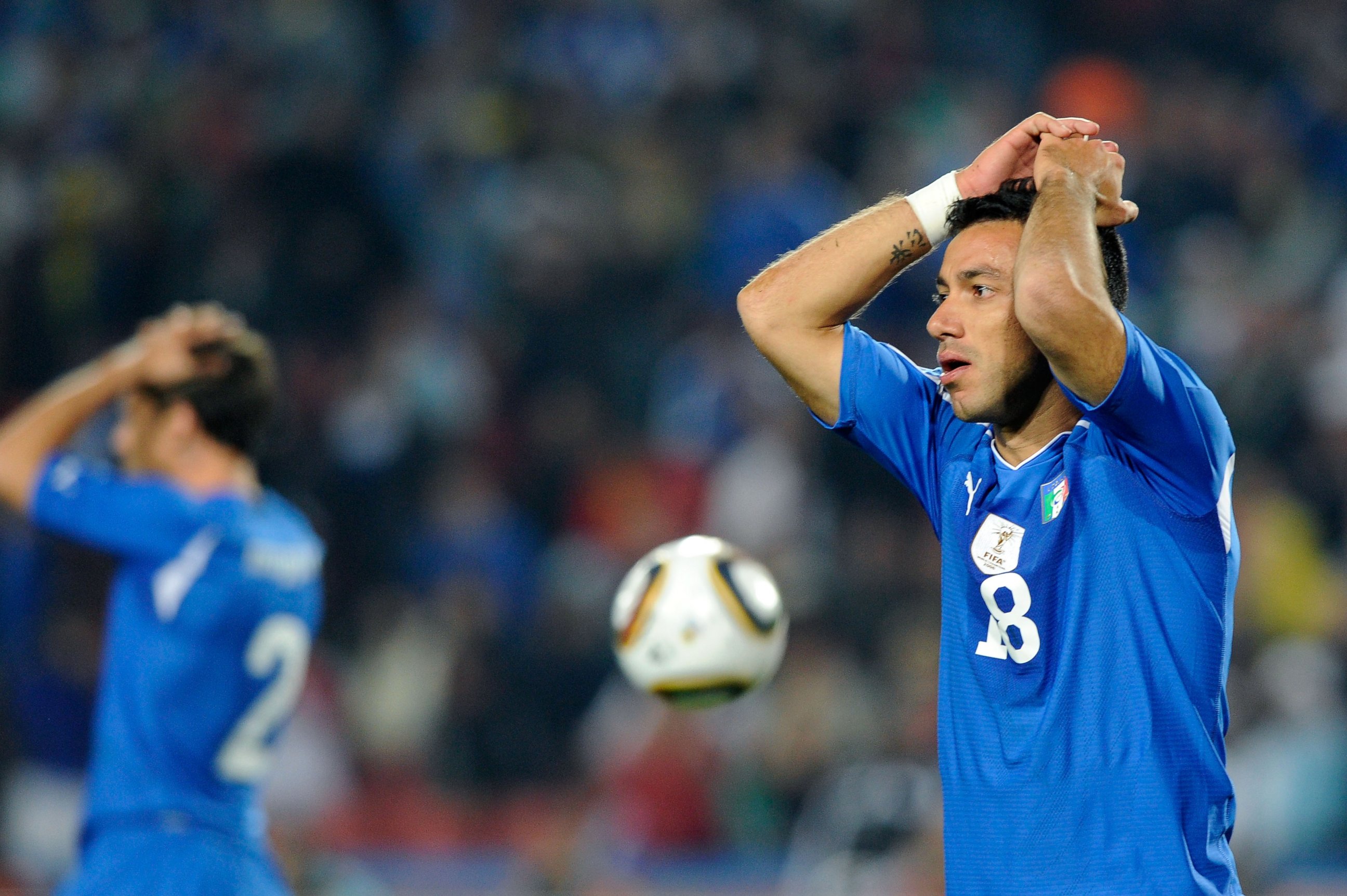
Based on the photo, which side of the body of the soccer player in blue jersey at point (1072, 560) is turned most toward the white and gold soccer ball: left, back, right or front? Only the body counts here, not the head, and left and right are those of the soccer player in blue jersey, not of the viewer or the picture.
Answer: right

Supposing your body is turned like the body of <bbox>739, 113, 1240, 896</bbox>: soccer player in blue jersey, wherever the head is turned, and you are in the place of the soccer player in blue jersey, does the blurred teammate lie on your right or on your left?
on your right
